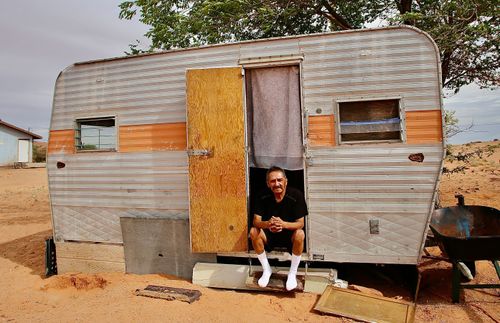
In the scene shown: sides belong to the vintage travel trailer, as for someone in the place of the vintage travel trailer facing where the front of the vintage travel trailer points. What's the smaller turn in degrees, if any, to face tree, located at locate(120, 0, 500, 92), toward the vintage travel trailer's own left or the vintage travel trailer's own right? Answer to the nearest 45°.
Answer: approximately 45° to the vintage travel trailer's own left

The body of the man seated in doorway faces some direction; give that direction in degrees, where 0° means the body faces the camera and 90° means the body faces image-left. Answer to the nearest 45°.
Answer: approximately 0°

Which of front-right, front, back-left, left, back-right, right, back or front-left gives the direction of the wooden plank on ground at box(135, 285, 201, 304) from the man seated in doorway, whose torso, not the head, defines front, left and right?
right

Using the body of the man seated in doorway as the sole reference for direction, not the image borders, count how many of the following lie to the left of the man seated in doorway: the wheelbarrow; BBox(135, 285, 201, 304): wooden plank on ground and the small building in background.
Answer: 1

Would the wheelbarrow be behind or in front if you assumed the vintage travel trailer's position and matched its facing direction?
in front

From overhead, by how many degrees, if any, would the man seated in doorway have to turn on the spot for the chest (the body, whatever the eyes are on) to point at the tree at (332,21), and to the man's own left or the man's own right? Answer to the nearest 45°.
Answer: approximately 180°

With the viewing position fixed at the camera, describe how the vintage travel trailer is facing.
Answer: facing to the right of the viewer

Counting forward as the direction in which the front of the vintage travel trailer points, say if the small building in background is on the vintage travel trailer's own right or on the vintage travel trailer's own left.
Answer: on the vintage travel trailer's own left
